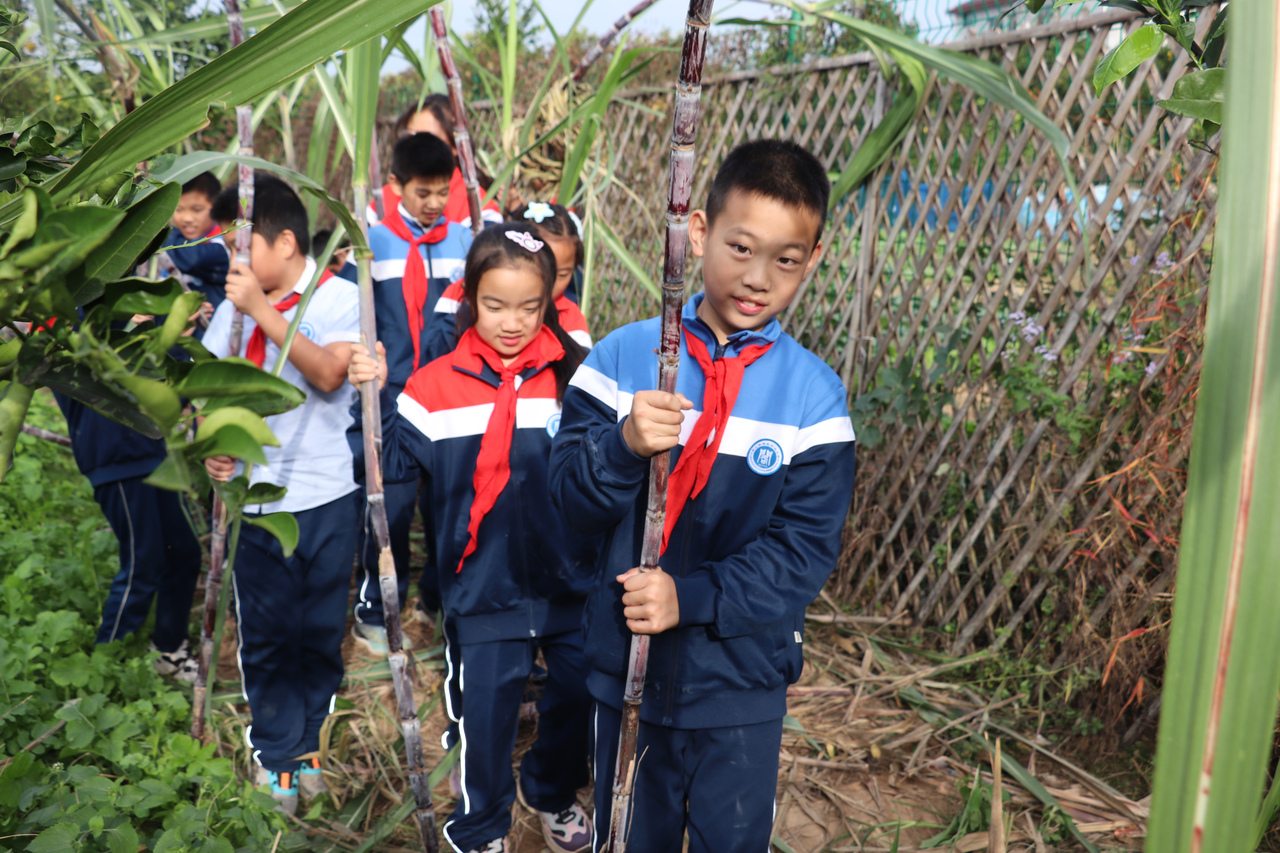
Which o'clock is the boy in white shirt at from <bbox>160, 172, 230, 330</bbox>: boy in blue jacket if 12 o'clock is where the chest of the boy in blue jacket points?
The boy in white shirt is roughly at 10 o'clock from the boy in blue jacket.

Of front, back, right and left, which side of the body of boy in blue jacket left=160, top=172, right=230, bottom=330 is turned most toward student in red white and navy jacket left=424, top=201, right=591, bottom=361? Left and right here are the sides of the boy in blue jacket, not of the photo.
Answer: left

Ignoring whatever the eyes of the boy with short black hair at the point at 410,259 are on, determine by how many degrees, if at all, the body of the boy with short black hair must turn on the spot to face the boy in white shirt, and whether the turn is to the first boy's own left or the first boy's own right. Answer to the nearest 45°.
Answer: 0° — they already face them

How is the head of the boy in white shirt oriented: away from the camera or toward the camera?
toward the camera

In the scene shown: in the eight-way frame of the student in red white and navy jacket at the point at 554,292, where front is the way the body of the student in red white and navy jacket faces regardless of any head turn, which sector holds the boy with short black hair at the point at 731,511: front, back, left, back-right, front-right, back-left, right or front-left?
front

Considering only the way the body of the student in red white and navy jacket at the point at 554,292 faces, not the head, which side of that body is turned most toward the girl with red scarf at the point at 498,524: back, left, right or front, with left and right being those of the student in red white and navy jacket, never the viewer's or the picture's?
front

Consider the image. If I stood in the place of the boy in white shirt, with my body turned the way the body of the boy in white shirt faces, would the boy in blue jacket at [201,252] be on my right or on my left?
on my right

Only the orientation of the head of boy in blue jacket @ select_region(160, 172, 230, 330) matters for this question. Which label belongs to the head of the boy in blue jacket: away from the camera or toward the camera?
toward the camera

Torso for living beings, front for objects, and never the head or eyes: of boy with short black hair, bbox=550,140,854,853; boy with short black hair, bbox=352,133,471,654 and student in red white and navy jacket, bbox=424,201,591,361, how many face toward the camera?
3

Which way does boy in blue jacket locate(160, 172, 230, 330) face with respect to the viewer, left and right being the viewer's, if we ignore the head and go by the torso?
facing the viewer and to the left of the viewer

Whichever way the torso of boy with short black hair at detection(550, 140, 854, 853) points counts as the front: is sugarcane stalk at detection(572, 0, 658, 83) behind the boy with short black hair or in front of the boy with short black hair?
behind

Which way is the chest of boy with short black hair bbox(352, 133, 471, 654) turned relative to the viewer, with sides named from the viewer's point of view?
facing the viewer

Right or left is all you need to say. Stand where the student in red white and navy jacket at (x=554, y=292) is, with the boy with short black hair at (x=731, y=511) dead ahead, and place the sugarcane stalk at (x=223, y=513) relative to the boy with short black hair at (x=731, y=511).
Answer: right

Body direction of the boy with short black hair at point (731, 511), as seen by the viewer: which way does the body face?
toward the camera
